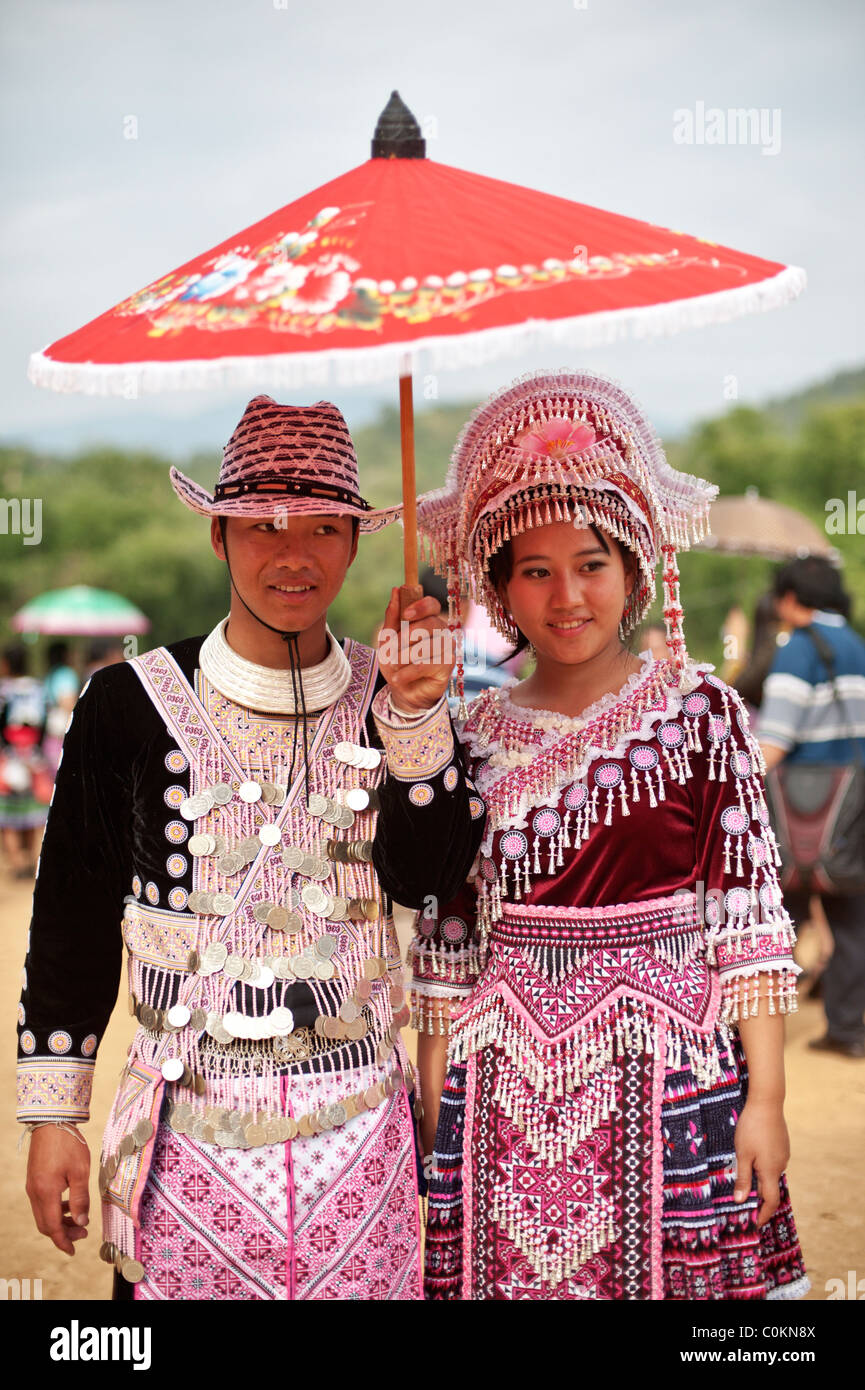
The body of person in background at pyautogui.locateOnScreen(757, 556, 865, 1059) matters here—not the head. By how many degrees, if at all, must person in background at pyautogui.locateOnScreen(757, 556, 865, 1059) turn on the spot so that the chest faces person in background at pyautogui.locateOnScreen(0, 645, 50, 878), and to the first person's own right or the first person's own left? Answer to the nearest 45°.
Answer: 0° — they already face them

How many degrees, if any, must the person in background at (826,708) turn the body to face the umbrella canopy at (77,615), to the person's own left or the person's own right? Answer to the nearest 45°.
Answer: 0° — they already face it

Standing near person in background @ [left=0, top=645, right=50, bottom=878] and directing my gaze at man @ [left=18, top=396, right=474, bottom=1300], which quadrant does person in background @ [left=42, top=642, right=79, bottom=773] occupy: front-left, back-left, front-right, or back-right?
back-left
